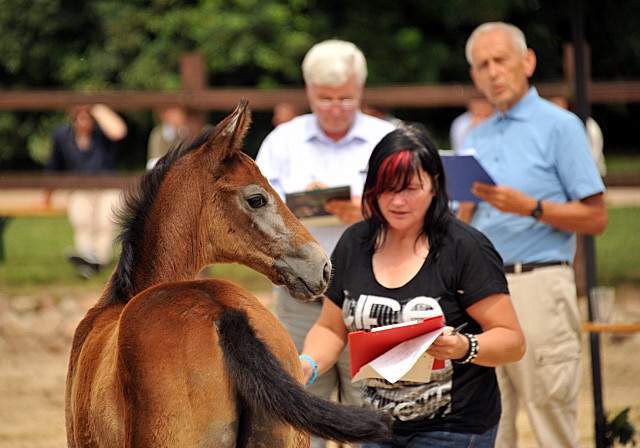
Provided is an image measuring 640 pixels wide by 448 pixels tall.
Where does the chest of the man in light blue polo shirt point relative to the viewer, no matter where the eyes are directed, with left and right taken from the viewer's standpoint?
facing the viewer and to the left of the viewer

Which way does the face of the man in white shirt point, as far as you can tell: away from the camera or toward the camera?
toward the camera

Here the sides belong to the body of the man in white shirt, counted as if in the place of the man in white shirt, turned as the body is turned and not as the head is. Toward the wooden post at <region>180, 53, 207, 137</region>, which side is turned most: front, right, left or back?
back

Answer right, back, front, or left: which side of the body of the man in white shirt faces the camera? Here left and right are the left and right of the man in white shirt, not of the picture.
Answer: front

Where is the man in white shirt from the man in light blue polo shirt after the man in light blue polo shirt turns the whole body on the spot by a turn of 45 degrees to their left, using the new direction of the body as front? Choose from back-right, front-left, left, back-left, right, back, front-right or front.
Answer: right

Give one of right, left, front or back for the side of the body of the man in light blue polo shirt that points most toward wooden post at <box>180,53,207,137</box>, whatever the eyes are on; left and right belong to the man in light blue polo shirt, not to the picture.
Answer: right
